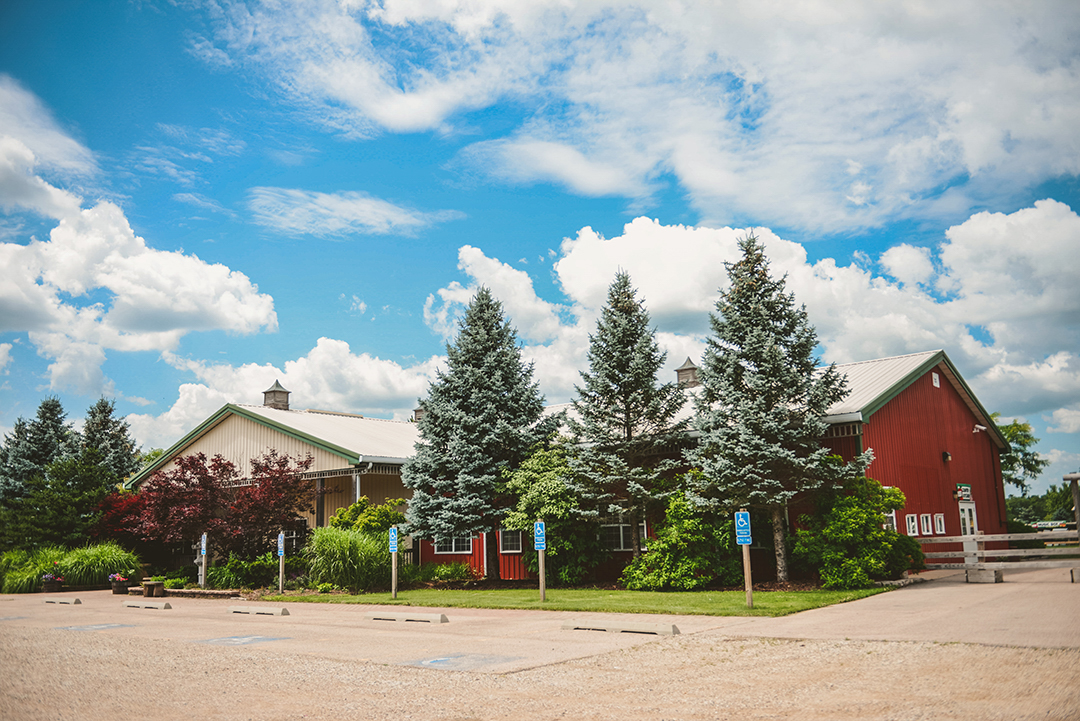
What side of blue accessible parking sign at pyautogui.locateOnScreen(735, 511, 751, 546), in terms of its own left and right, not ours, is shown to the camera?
front

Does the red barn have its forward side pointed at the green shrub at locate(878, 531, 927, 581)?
no

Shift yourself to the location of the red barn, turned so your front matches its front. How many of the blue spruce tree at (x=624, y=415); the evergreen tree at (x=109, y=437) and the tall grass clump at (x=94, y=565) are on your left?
0

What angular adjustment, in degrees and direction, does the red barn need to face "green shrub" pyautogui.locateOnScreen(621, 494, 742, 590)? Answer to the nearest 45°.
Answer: approximately 90° to its right

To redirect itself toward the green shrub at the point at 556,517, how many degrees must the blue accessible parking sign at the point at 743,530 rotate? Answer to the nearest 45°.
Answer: approximately 135° to its right

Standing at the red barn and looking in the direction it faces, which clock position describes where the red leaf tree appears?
The red leaf tree is roughly at 4 o'clock from the red barn.

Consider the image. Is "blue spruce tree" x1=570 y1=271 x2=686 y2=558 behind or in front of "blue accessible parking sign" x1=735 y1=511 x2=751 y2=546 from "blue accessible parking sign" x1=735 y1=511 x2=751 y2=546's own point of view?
behind

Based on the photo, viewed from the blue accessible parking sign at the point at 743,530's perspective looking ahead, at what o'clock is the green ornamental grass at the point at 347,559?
The green ornamental grass is roughly at 4 o'clock from the blue accessible parking sign.

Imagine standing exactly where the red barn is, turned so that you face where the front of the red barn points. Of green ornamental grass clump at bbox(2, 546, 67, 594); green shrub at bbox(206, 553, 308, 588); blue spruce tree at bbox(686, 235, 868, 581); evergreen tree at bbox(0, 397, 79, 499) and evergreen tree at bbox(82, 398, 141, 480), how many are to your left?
0

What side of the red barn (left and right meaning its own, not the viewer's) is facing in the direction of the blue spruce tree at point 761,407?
right

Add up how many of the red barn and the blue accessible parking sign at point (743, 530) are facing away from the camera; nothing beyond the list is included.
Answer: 0

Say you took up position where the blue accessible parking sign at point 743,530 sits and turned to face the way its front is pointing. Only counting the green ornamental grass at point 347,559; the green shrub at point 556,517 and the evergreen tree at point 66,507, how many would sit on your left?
0

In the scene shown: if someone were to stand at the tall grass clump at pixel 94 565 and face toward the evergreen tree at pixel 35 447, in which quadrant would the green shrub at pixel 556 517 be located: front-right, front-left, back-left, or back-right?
back-right
